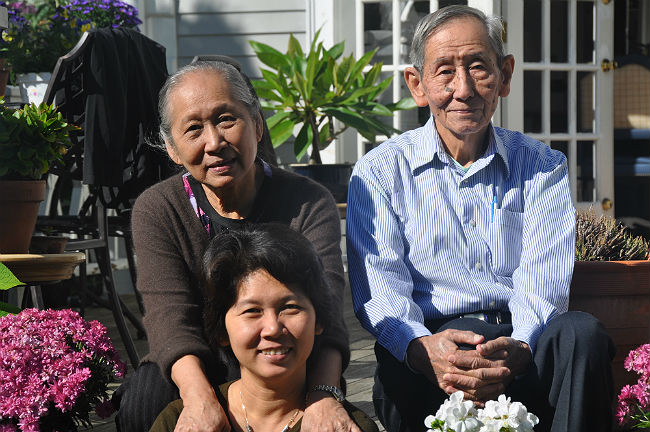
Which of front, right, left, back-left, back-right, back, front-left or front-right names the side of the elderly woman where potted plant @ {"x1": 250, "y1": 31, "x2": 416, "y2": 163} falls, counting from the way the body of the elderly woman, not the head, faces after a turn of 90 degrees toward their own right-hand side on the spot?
right

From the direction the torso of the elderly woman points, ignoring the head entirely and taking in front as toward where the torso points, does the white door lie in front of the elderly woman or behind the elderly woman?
behind

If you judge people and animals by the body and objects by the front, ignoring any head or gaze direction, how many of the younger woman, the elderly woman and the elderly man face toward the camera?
3

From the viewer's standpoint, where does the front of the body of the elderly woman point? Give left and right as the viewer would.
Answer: facing the viewer

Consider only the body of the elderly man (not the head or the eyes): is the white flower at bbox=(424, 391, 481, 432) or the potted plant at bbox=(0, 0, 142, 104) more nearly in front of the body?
the white flower

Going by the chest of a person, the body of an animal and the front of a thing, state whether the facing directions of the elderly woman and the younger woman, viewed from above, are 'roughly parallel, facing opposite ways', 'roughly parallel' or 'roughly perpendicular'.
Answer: roughly parallel

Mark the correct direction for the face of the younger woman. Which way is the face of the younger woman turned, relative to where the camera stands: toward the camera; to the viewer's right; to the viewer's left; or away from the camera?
toward the camera

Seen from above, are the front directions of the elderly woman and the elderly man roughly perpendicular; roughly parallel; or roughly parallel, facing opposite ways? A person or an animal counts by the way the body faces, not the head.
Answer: roughly parallel

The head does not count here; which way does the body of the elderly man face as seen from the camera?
toward the camera

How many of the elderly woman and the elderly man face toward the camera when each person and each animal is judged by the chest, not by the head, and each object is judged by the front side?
2

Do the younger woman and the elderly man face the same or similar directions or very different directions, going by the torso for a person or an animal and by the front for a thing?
same or similar directions

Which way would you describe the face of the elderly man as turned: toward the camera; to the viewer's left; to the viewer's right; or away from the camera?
toward the camera

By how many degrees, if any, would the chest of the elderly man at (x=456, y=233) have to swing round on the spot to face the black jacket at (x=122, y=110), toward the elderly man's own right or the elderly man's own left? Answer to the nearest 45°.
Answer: approximately 135° to the elderly man's own right
